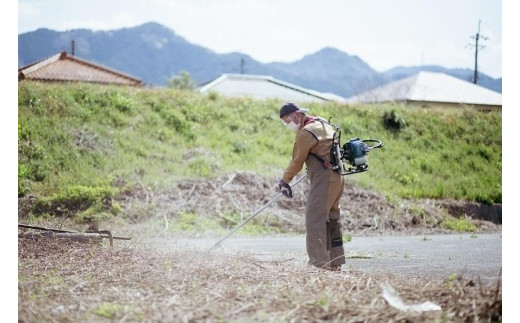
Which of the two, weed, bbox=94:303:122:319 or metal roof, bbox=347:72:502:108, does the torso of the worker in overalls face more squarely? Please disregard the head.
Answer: the weed

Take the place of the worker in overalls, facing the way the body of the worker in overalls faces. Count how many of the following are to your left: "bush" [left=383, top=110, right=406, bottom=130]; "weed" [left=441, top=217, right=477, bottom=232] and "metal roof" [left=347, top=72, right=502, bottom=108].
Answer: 0

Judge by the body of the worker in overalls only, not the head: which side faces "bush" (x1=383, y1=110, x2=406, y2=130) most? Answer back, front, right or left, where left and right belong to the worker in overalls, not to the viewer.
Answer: right

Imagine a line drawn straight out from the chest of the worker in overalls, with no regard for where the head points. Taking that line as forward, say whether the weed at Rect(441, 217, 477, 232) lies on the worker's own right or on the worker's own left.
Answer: on the worker's own right

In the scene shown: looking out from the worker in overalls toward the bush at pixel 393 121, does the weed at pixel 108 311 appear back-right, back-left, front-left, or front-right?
back-left

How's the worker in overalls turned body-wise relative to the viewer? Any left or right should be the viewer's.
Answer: facing to the left of the viewer

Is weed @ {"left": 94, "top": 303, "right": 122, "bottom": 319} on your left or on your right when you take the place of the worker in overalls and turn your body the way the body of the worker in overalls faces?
on your left

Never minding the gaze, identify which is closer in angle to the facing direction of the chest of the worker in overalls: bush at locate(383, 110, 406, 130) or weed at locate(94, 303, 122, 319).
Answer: the weed
